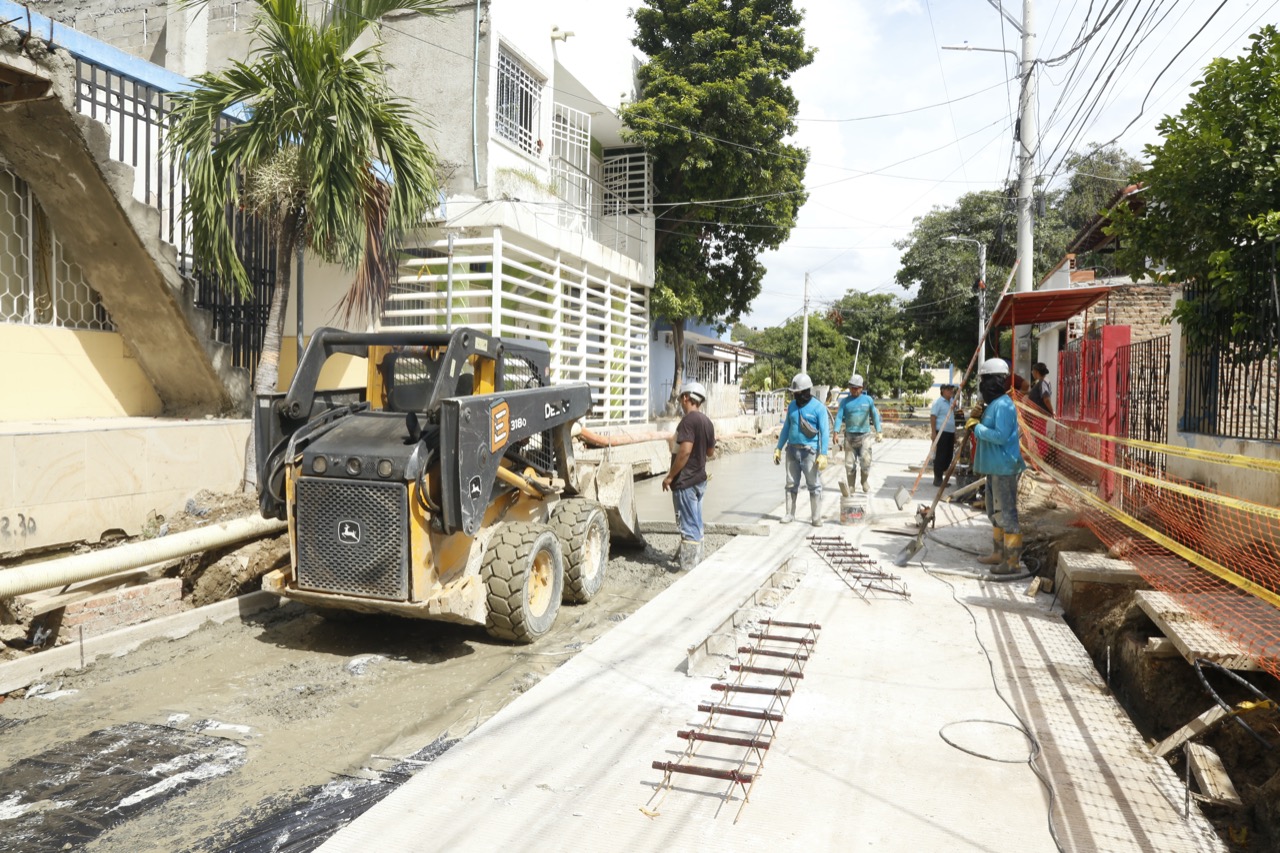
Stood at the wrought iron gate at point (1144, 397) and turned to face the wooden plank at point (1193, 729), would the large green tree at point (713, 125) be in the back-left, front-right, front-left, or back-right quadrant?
back-right

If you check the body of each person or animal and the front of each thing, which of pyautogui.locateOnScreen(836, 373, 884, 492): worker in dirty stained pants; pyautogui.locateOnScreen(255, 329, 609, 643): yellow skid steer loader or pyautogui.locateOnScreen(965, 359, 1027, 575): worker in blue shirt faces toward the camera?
the worker in dirty stained pants

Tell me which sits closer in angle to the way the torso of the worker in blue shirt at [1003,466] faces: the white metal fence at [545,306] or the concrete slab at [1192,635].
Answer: the white metal fence

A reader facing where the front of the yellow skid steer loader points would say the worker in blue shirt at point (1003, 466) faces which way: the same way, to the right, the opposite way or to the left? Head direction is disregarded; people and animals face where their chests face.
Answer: to the left

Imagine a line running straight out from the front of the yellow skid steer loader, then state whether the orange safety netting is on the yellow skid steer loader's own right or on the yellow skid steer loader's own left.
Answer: on the yellow skid steer loader's own right

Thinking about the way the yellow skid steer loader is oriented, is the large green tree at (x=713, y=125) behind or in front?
in front

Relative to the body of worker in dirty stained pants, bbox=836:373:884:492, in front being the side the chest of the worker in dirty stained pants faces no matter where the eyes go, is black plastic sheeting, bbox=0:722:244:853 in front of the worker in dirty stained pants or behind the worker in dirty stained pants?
in front

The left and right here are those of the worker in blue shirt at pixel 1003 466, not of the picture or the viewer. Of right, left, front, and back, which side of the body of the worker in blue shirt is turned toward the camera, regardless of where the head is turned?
left

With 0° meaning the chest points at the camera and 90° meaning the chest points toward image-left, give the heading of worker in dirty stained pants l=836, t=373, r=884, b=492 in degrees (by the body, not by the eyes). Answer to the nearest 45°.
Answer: approximately 0°

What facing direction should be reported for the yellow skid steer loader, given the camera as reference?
facing away from the viewer and to the right of the viewer

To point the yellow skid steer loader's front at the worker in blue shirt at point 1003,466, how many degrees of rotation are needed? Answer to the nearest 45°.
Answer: approximately 45° to its right

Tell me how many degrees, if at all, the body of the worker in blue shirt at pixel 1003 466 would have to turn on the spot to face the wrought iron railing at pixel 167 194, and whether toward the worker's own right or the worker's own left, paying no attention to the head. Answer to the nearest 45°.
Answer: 0° — they already face it

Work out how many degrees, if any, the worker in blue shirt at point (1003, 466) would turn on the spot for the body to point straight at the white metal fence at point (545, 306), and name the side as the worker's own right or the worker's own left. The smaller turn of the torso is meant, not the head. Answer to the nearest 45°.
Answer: approximately 45° to the worker's own right

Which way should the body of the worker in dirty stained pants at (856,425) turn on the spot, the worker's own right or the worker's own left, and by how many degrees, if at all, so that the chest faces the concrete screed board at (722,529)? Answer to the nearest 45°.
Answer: approximately 45° to the worker's own right

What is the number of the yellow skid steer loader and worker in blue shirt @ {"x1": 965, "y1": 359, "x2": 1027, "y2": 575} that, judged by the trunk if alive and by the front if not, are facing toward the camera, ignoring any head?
0
